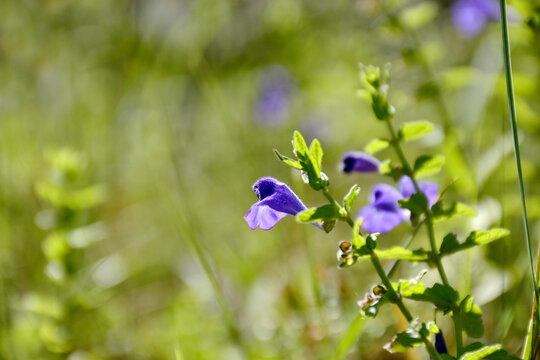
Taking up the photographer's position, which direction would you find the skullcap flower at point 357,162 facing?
facing to the left of the viewer

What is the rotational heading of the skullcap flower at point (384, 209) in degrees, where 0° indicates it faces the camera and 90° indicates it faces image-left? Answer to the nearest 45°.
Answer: approximately 45°

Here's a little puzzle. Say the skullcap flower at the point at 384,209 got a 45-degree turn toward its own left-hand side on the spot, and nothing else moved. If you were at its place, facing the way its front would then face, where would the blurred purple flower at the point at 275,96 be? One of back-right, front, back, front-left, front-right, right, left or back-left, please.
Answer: back

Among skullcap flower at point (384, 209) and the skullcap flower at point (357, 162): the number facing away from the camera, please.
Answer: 0
